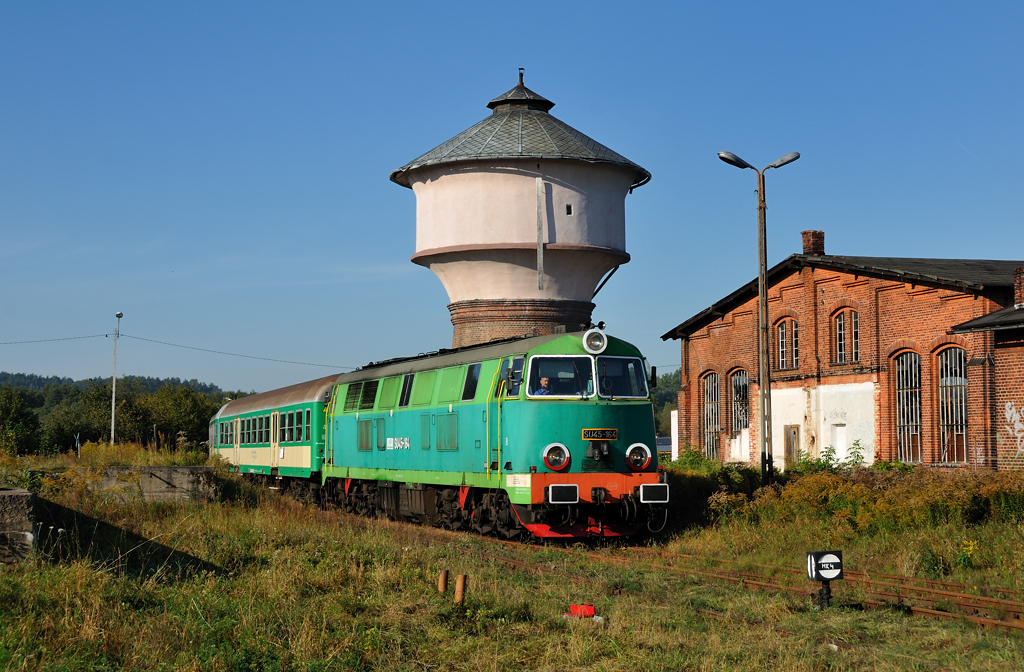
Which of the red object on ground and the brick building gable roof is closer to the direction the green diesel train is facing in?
the red object on ground

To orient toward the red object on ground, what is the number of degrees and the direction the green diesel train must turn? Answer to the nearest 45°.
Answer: approximately 45° to its right

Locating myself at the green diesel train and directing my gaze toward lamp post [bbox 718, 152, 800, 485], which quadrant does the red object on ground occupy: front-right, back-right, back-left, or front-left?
back-right

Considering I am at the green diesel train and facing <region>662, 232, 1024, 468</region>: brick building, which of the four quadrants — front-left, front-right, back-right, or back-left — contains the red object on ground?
back-right

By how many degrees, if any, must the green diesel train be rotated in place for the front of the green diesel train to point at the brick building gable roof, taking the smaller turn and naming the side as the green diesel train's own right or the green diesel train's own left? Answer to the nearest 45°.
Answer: approximately 90° to the green diesel train's own left

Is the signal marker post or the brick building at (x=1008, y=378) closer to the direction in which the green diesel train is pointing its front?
the signal marker post

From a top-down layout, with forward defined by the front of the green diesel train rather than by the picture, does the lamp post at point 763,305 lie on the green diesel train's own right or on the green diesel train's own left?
on the green diesel train's own left

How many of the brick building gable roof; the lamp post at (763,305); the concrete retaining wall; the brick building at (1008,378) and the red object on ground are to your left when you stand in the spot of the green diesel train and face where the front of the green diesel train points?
3

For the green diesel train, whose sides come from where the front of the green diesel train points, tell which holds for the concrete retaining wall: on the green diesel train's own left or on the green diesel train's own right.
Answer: on the green diesel train's own right

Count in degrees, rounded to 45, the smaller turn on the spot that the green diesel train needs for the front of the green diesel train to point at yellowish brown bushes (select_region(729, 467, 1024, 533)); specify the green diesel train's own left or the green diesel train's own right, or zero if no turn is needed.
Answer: approximately 45° to the green diesel train's own left

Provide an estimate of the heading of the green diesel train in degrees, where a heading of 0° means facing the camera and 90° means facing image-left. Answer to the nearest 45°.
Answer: approximately 315°

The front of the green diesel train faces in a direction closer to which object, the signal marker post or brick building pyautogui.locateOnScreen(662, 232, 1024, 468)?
the signal marker post

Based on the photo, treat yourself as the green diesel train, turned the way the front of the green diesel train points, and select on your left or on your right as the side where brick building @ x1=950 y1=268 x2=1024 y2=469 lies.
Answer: on your left
